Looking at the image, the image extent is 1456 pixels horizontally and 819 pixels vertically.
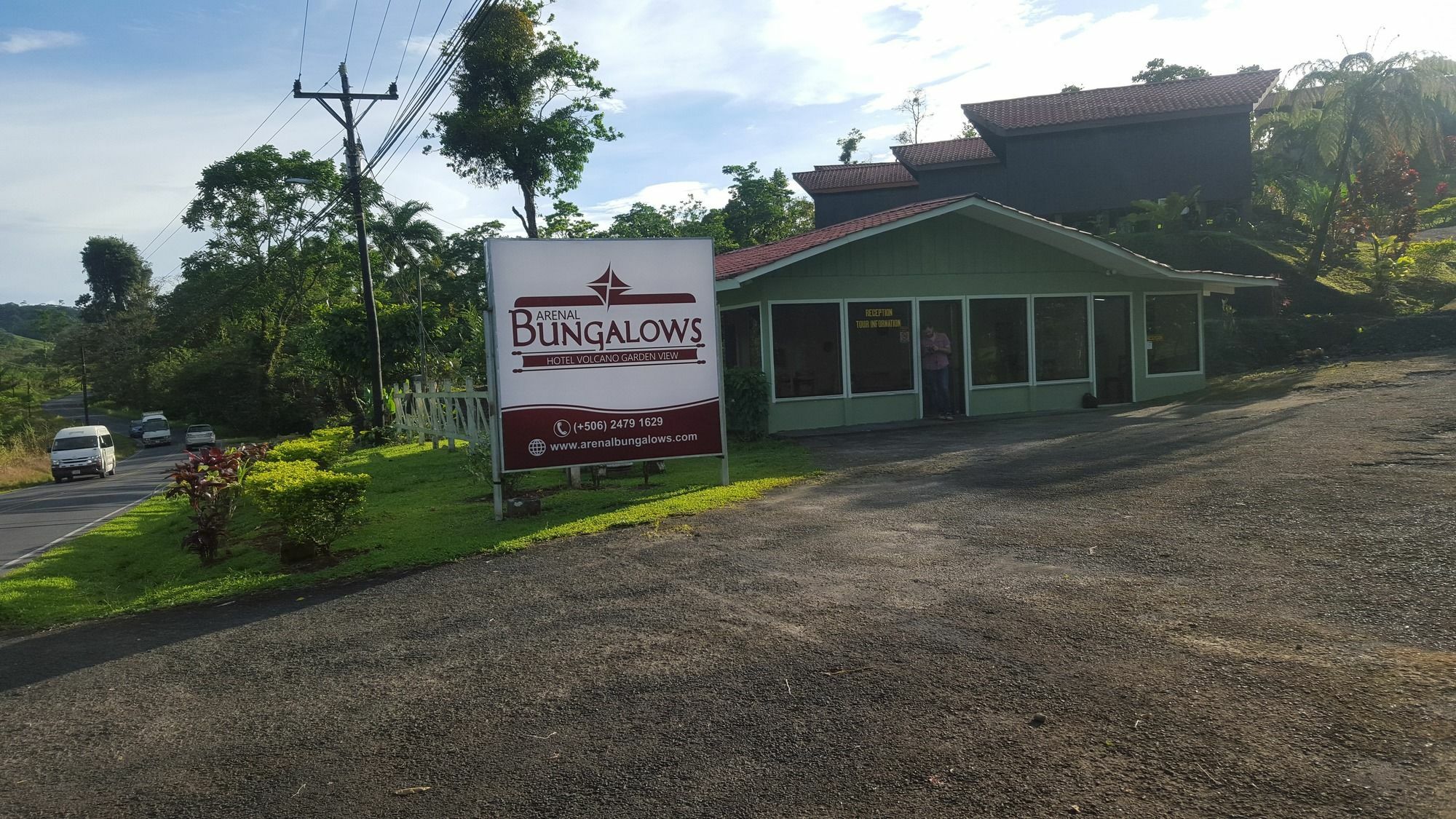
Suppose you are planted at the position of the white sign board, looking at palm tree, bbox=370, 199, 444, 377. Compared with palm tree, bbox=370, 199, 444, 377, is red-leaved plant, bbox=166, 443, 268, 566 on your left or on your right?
left

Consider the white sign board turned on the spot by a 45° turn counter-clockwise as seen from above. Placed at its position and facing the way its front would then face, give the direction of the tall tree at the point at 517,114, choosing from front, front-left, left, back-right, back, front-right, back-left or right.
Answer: back-left

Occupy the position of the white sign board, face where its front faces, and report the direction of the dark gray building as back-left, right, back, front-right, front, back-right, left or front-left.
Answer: back-left

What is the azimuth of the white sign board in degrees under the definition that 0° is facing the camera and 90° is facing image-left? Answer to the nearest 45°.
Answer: approximately 0°

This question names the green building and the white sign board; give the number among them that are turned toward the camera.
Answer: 2

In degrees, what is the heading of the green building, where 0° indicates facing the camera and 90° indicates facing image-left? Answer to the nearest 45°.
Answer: approximately 0°

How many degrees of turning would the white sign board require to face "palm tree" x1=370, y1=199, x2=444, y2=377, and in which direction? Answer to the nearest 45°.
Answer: approximately 180°

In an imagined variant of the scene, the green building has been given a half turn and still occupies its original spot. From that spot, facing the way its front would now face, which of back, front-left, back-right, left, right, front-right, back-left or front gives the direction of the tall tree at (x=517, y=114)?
front-left

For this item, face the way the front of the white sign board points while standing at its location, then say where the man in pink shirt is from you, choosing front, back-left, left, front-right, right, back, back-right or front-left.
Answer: back-left

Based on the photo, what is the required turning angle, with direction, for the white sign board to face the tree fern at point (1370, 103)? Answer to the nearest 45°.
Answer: approximately 135° to its left

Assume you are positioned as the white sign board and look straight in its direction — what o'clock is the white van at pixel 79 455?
The white van is roughly at 5 o'clock from the white sign board.

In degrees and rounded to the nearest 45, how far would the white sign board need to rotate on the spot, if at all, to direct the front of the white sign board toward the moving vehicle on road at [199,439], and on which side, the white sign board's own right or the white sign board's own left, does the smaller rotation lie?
approximately 135° to the white sign board's own right
